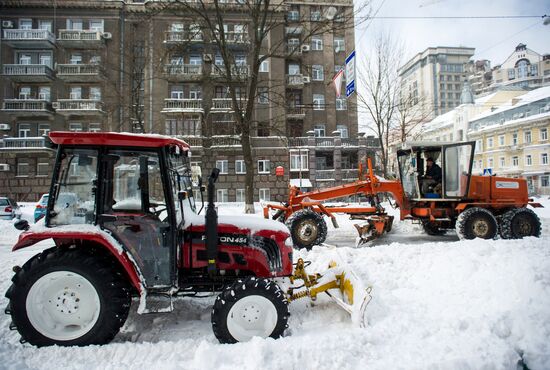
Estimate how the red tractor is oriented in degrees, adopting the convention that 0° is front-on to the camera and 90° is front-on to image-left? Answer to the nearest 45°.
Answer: approximately 270°

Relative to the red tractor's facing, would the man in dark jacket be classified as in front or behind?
in front

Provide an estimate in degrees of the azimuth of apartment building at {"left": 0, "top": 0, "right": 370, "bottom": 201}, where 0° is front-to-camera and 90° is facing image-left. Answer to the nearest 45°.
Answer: approximately 0°

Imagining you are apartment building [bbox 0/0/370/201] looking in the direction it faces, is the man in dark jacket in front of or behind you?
in front

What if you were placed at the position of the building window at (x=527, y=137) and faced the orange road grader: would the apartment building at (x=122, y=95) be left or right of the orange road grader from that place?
right

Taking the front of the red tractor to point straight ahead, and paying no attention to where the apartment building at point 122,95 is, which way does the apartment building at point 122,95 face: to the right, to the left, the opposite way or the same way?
to the right

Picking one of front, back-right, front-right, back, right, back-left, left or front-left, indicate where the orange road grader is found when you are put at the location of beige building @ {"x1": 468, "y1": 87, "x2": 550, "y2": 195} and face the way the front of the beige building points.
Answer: front-left

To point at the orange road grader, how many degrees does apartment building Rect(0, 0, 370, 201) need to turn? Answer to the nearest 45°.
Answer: approximately 45° to its left

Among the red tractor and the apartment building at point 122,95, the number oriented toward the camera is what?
1
